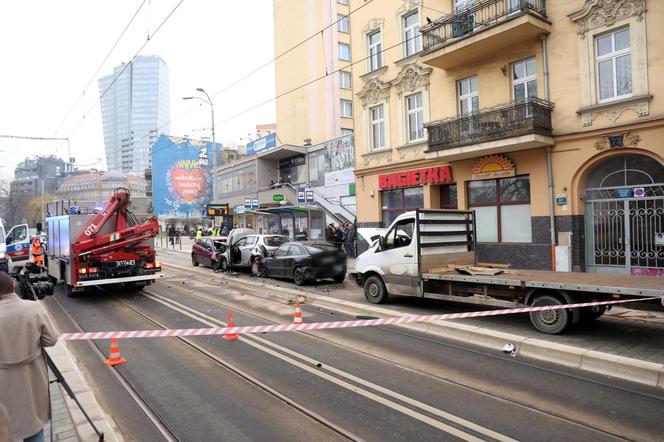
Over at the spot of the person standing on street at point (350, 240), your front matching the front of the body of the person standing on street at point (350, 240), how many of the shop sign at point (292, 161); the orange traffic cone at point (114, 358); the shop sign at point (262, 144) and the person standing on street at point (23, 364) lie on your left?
2

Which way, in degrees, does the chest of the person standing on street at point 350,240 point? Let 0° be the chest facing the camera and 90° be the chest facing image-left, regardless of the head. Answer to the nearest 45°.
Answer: approximately 90°

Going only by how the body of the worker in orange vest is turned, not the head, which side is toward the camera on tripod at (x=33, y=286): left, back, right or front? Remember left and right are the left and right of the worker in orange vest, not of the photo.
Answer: front

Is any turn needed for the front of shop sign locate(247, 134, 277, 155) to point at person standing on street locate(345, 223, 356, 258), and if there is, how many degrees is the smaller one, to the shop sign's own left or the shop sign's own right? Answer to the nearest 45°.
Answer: approximately 45° to the shop sign's own left

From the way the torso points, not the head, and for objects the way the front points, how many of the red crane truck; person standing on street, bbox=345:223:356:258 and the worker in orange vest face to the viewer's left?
1

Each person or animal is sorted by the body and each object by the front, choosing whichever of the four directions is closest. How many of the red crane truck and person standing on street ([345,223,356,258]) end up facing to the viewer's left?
1

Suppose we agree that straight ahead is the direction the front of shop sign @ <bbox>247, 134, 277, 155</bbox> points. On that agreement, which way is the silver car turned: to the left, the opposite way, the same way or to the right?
to the right

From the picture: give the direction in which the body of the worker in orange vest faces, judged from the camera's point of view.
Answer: away from the camera

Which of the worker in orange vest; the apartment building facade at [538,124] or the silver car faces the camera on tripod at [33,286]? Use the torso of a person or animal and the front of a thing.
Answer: the apartment building facade

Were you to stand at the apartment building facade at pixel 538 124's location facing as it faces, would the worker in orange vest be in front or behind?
in front

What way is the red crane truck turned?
away from the camera

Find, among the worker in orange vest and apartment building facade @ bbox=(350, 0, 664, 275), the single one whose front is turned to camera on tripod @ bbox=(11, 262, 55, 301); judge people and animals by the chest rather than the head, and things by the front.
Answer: the apartment building facade

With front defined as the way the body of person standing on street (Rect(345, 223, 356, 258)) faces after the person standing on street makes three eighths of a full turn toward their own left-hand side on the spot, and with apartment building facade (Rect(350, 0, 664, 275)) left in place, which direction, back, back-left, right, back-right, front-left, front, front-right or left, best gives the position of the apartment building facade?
front

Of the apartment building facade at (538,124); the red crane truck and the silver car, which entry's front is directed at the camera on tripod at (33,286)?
the apartment building facade

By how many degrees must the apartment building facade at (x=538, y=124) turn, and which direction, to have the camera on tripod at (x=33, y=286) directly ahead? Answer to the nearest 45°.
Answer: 0° — it already faces it

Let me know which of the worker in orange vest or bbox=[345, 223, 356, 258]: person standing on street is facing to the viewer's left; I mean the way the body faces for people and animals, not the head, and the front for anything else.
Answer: the person standing on street
